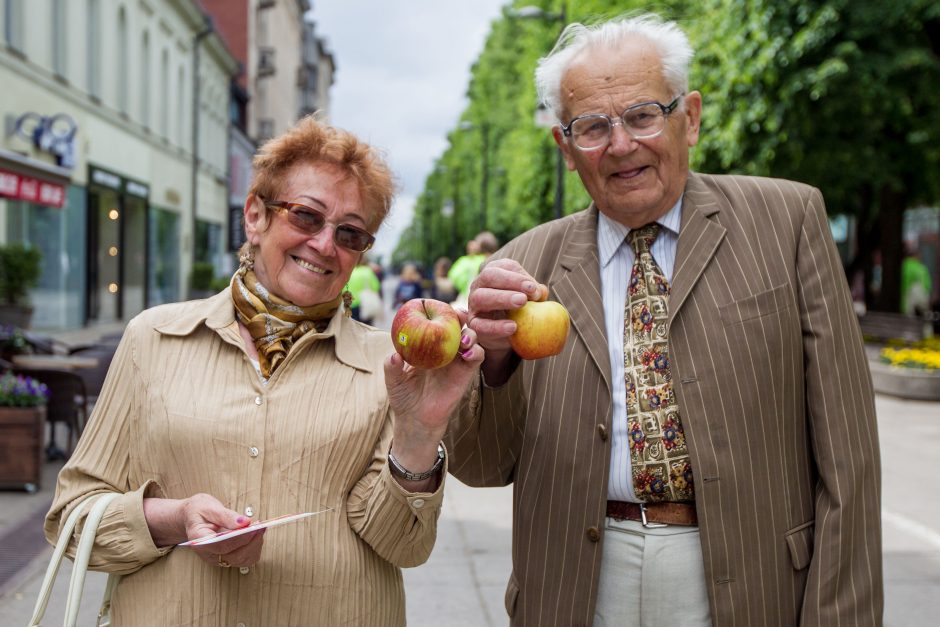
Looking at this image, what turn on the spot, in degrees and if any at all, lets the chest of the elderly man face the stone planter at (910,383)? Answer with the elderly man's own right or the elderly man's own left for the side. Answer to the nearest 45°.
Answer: approximately 180°

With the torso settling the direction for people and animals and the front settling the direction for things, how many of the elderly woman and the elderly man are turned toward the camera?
2

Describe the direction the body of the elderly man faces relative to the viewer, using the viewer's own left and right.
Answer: facing the viewer

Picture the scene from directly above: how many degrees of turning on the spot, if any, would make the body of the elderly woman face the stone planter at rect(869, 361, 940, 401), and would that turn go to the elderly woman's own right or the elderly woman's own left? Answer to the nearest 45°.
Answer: approximately 135° to the elderly woman's own left

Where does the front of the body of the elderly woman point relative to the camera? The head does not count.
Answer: toward the camera

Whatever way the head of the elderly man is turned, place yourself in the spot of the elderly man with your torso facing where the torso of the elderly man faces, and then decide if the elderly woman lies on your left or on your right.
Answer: on your right
